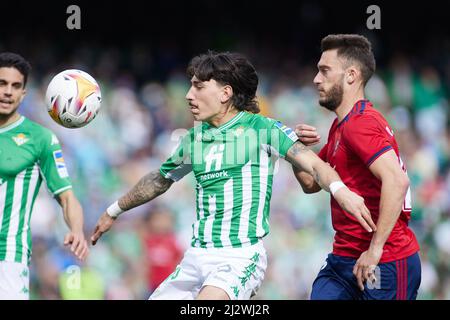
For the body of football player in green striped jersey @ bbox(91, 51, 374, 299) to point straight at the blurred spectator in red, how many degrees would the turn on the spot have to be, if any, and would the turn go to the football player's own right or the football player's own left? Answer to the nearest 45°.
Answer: approximately 135° to the football player's own right

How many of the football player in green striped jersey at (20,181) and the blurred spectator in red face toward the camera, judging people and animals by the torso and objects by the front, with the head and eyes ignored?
2

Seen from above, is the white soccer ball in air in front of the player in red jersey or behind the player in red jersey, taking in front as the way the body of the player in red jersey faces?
in front

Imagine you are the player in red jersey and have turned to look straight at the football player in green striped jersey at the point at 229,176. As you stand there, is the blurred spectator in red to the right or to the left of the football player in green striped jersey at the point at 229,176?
right

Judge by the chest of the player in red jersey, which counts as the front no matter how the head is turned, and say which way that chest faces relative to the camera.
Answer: to the viewer's left

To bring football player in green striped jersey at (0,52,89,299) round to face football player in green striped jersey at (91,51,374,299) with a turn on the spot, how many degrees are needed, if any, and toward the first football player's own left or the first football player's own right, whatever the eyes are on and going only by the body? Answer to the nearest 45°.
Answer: approximately 45° to the first football player's own left

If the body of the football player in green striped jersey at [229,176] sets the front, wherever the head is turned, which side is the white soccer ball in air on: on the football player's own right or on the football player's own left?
on the football player's own right

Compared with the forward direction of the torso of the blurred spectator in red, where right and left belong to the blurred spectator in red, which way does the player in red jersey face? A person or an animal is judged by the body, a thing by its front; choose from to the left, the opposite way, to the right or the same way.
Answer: to the right

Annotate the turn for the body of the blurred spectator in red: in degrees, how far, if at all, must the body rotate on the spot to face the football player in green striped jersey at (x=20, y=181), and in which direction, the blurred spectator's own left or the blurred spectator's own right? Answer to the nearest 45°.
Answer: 0° — they already face them

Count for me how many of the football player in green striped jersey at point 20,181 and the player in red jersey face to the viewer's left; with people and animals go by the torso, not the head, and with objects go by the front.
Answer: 1

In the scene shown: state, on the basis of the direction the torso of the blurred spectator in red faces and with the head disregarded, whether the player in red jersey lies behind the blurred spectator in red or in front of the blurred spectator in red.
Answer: in front

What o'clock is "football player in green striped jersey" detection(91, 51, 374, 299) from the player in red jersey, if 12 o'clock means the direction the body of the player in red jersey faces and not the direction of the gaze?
The football player in green striped jersey is roughly at 12 o'clock from the player in red jersey.

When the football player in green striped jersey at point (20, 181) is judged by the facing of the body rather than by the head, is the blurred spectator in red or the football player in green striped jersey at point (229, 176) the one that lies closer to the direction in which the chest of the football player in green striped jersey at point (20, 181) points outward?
the football player in green striped jersey

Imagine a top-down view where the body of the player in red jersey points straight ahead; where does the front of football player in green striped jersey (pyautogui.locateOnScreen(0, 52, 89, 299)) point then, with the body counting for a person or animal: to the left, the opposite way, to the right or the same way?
to the left

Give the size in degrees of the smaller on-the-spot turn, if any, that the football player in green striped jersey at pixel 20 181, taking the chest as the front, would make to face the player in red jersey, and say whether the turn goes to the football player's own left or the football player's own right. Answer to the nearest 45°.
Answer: approximately 45° to the football player's own left

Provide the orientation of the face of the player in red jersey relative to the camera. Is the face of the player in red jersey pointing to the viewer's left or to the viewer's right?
to the viewer's left

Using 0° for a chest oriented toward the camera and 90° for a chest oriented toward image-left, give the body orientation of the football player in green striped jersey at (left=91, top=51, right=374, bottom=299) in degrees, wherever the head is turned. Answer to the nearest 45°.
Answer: approximately 45°
